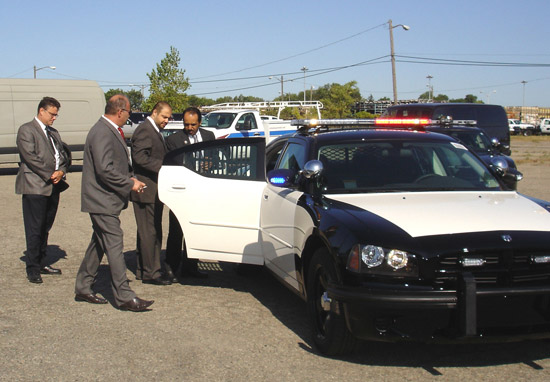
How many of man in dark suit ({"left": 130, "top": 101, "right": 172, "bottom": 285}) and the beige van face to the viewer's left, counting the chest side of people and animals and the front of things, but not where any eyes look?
1

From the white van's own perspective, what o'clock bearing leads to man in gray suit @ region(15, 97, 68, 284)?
The man in gray suit is roughly at 9 o'clock from the white van.

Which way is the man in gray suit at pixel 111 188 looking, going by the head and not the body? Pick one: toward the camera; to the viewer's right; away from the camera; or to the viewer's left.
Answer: to the viewer's right

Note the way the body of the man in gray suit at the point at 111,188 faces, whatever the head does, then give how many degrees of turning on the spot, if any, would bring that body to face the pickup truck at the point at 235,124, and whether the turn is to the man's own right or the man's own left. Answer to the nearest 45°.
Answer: approximately 90° to the man's own left

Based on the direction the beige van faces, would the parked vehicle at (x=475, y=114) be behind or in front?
behind

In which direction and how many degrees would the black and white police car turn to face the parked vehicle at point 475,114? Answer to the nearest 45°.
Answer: approximately 135° to its left

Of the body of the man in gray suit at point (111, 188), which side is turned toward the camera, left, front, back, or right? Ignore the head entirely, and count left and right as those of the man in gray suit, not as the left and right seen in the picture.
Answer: right

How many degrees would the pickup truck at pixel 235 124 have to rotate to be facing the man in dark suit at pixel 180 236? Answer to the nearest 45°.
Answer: approximately 45° to its left

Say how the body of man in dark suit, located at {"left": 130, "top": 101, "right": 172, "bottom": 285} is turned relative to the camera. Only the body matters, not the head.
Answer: to the viewer's right

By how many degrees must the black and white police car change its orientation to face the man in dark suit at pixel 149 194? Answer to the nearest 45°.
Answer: approximately 180°

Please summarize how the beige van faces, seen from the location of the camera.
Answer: facing to the left of the viewer
